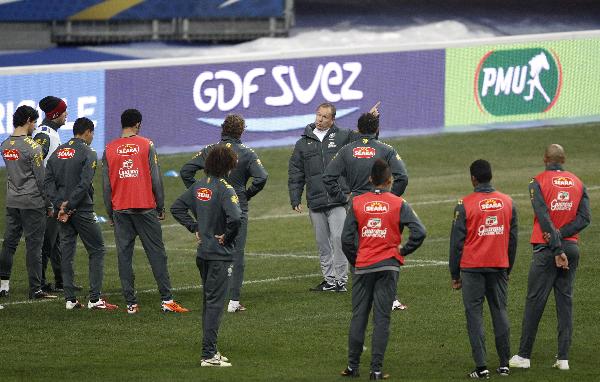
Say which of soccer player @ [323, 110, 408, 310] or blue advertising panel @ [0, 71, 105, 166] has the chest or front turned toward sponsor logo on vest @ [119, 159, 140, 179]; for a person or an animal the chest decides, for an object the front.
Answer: the blue advertising panel

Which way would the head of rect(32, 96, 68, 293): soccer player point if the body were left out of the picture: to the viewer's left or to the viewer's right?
to the viewer's right

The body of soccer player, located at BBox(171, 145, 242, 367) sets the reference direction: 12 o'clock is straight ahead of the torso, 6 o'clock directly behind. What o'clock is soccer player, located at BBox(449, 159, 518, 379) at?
soccer player, located at BBox(449, 159, 518, 379) is roughly at 2 o'clock from soccer player, located at BBox(171, 145, 242, 367).

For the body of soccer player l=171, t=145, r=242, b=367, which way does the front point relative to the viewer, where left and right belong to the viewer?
facing away from the viewer and to the right of the viewer

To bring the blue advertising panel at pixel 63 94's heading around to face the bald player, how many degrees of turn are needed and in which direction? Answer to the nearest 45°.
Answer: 0° — it already faces them

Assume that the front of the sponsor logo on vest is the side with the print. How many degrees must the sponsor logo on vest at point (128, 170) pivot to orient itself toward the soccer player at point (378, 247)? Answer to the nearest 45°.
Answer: approximately 45° to its left

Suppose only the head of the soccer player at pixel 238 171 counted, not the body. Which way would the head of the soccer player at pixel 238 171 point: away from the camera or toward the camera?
away from the camera

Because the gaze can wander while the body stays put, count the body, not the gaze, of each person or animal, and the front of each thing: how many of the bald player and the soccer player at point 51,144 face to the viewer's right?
1

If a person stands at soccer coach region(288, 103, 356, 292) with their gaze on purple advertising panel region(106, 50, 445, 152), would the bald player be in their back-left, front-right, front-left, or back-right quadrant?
back-right

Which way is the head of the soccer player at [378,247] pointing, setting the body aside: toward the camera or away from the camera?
away from the camera

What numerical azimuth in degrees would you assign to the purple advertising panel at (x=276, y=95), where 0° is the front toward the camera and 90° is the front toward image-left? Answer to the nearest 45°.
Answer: approximately 0°

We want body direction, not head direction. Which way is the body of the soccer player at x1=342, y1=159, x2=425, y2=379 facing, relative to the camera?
away from the camera

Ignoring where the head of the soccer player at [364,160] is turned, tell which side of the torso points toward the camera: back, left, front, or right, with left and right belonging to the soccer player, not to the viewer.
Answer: back
